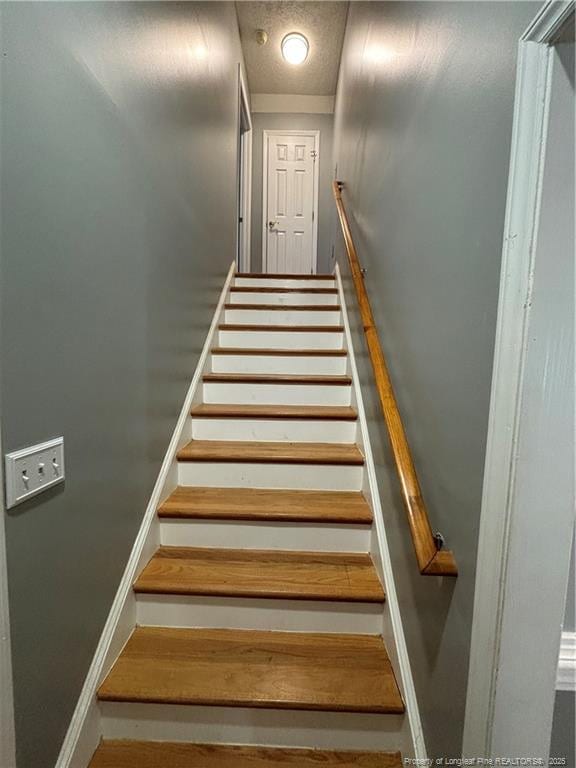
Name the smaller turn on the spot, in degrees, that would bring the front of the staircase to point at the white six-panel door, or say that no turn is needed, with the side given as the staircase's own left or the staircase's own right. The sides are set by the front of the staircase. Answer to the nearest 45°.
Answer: approximately 180°

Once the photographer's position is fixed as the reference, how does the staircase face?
facing the viewer

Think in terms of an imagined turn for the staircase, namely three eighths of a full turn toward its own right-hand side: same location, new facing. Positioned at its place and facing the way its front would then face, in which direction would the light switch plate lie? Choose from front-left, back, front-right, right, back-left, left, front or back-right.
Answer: left
